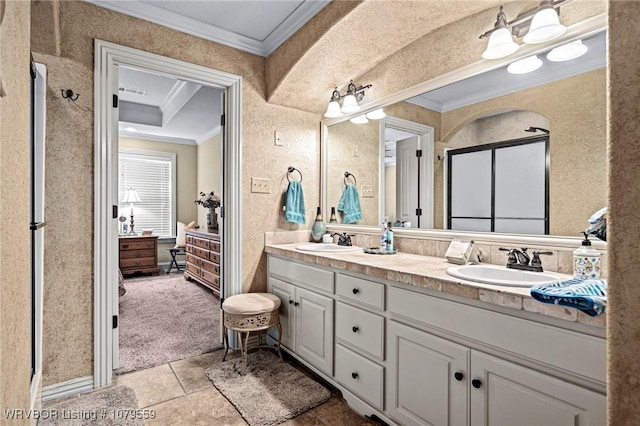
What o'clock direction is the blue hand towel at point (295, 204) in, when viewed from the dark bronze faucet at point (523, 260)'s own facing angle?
The blue hand towel is roughly at 2 o'clock from the dark bronze faucet.

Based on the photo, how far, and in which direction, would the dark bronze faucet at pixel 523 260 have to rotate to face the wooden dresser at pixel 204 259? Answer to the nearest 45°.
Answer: approximately 45° to its right

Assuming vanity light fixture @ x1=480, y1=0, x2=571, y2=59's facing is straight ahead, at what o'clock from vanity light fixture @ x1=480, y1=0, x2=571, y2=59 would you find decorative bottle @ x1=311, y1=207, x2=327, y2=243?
The decorative bottle is roughly at 2 o'clock from the vanity light fixture.

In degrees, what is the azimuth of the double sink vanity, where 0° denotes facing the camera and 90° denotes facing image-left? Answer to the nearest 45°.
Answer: approximately 45°

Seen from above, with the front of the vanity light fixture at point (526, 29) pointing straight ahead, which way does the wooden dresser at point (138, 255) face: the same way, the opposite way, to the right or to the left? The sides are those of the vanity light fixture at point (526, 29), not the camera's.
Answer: to the left

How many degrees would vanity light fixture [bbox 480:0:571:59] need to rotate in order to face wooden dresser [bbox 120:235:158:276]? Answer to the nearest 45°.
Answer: approximately 45° to its right

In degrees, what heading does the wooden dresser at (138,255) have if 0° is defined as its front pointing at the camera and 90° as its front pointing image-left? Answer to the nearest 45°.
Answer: approximately 0°

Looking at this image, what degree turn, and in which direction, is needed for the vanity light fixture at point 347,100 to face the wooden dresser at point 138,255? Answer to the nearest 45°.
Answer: approximately 90° to its right

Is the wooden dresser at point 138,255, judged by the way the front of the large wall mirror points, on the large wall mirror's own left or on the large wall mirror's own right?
on the large wall mirror's own right

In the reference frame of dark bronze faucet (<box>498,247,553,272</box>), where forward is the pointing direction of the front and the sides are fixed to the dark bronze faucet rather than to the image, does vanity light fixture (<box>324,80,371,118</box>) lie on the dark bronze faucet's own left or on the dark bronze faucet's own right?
on the dark bronze faucet's own right
